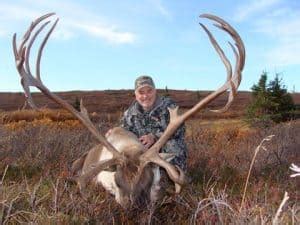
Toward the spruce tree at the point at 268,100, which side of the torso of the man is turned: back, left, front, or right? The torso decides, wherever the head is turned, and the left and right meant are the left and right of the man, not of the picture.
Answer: back

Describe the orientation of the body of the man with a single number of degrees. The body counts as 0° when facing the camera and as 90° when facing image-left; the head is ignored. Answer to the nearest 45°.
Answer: approximately 0°
